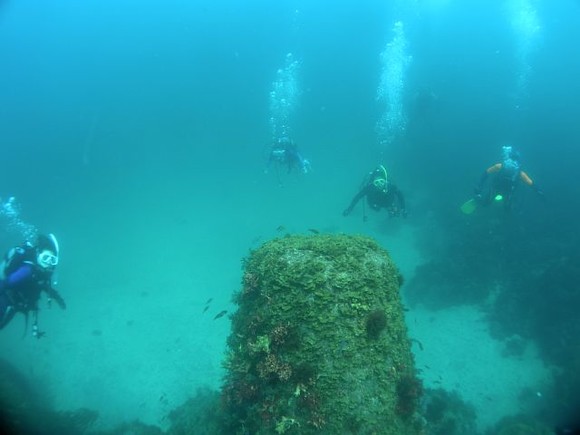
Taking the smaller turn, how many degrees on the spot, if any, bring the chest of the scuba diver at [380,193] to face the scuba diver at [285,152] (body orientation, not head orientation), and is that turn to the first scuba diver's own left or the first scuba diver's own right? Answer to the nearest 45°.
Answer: approximately 135° to the first scuba diver's own right

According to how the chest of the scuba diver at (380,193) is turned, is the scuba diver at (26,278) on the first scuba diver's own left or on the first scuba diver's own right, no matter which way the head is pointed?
on the first scuba diver's own right

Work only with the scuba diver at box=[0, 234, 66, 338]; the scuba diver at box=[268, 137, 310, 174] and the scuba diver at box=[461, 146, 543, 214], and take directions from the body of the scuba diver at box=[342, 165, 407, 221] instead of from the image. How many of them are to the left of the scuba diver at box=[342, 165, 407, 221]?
1

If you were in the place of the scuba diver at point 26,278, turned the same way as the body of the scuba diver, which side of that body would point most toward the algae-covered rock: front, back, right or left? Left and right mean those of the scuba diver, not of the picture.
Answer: front

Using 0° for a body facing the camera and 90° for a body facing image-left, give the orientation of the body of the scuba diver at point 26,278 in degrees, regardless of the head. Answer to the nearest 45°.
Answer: approximately 315°

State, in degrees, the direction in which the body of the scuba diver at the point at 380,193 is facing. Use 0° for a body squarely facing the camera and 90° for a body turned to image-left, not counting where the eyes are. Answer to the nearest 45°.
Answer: approximately 0°

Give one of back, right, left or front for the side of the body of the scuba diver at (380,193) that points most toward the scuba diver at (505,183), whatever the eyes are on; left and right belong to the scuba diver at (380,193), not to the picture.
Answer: left
